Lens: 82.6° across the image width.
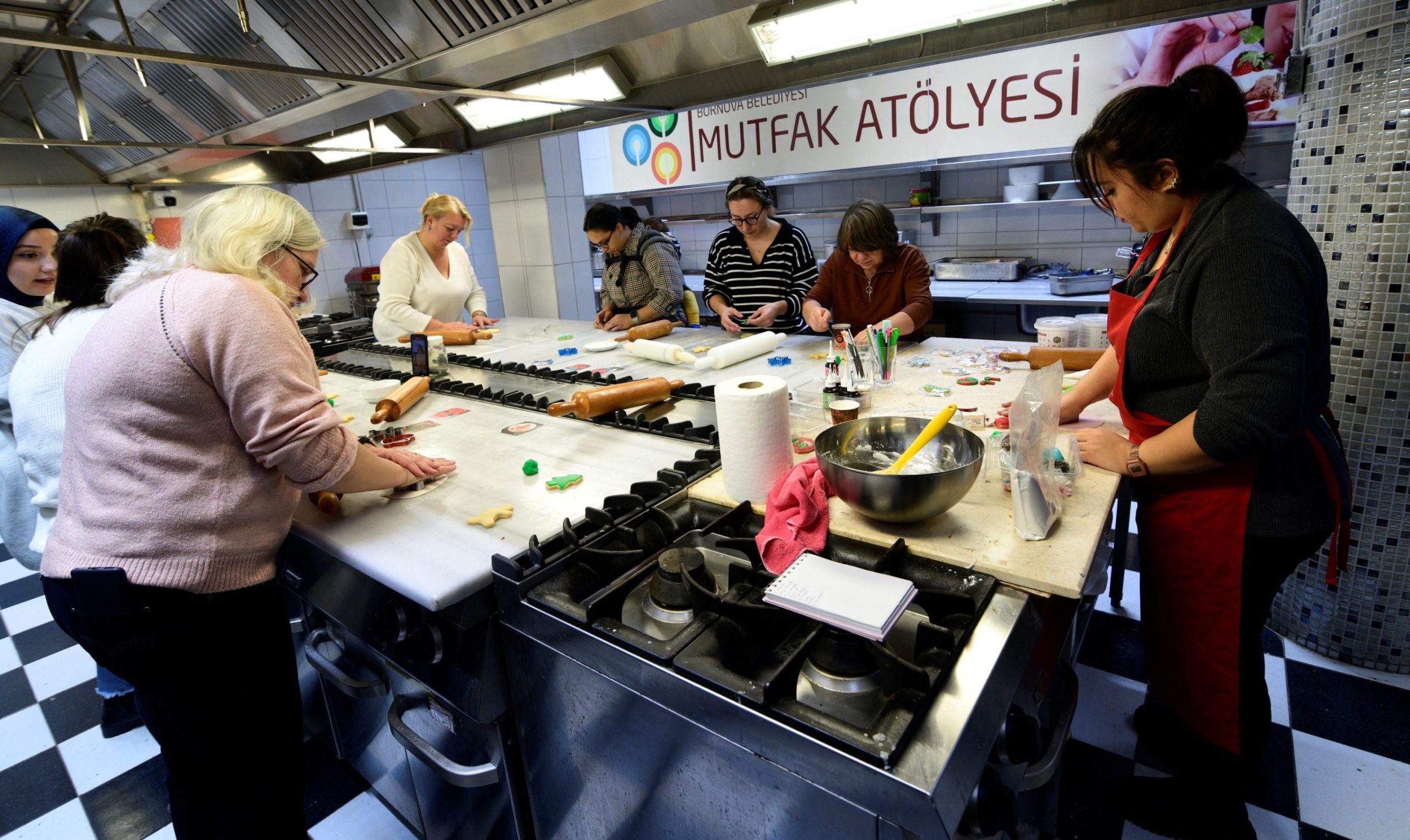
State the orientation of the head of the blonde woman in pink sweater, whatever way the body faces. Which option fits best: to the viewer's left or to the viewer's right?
to the viewer's right

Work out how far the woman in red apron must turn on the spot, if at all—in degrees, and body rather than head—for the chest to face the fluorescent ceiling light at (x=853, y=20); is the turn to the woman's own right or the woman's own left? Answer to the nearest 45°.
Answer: approximately 45° to the woman's own right

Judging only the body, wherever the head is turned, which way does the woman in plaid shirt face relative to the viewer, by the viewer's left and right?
facing the viewer and to the left of the viewer

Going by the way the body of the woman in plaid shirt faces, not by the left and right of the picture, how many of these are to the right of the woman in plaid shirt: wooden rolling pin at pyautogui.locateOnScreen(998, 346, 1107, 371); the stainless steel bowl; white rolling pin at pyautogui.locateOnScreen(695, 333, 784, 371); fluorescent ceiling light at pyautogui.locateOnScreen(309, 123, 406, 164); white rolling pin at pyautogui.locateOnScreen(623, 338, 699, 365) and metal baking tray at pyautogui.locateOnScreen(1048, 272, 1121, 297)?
1

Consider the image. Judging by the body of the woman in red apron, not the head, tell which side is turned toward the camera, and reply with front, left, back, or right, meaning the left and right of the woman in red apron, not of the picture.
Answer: left

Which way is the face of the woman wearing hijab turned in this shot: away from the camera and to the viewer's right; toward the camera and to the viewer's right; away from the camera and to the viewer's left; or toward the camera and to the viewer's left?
toward the camera and to the viewer's right

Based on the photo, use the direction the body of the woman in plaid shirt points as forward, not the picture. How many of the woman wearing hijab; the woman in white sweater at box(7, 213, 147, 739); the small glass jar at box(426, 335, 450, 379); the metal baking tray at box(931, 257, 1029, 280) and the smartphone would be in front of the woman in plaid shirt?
4

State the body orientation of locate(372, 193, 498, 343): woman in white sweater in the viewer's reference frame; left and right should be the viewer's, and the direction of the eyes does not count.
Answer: facing the viewer and to the right of the viewer

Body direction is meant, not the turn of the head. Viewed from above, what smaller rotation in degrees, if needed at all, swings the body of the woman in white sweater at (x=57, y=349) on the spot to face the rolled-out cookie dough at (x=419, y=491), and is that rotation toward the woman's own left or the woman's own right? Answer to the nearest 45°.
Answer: approximately 90° to the woman's own right

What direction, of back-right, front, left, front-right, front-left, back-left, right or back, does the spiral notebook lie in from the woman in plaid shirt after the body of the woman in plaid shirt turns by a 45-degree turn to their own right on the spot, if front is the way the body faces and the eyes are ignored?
left

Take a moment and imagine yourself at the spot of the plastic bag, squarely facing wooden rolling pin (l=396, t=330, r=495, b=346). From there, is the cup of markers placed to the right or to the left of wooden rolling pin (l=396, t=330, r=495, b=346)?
right

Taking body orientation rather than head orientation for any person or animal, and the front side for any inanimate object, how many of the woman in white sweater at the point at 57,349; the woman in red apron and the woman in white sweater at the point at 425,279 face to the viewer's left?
1

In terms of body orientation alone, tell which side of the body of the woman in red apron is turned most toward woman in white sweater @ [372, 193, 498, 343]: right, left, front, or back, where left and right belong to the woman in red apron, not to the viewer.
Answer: front

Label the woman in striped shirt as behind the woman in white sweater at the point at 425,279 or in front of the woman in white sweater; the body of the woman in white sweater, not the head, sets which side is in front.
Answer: in front

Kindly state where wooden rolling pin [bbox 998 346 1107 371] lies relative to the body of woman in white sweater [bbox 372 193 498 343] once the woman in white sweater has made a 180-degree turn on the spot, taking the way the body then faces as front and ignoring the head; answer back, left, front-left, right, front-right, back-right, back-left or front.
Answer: back

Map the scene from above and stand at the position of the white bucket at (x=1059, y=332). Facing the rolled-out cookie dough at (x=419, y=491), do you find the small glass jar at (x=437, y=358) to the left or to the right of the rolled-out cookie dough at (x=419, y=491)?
right
